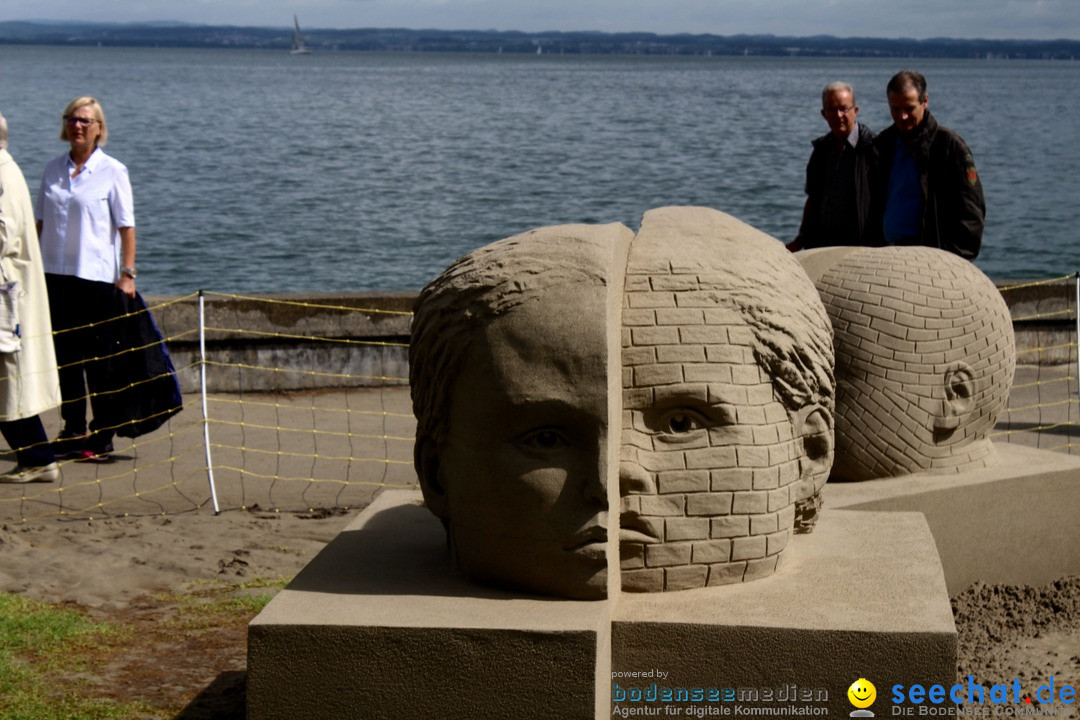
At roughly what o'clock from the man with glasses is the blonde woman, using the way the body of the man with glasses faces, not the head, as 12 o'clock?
The blonde woman is roughly at 3 o'clock from the man with glasses.

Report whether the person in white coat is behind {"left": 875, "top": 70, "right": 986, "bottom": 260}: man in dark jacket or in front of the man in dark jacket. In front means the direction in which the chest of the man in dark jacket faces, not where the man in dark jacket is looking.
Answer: in front

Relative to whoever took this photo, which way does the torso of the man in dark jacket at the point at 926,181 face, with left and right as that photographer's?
facing the viewer and to the left of the viewer

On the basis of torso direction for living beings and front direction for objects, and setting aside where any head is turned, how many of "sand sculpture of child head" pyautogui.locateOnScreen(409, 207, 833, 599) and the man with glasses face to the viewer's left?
0

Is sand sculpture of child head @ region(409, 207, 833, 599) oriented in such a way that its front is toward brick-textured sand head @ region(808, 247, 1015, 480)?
no

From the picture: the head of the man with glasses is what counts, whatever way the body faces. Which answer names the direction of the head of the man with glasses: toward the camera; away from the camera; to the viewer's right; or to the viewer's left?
toward the camera

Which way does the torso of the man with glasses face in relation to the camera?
toward the camera

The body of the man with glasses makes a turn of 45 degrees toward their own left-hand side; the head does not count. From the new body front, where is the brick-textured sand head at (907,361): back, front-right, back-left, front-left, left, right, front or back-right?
front-right

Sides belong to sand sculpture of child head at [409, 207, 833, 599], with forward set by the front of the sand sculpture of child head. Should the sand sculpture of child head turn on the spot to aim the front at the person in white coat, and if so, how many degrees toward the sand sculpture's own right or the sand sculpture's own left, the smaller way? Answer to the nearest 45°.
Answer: approximately 135° to the sand sculpture's own right

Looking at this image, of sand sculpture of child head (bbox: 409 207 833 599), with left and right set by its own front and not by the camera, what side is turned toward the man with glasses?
back
